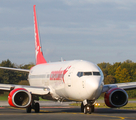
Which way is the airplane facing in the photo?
toward the camera
